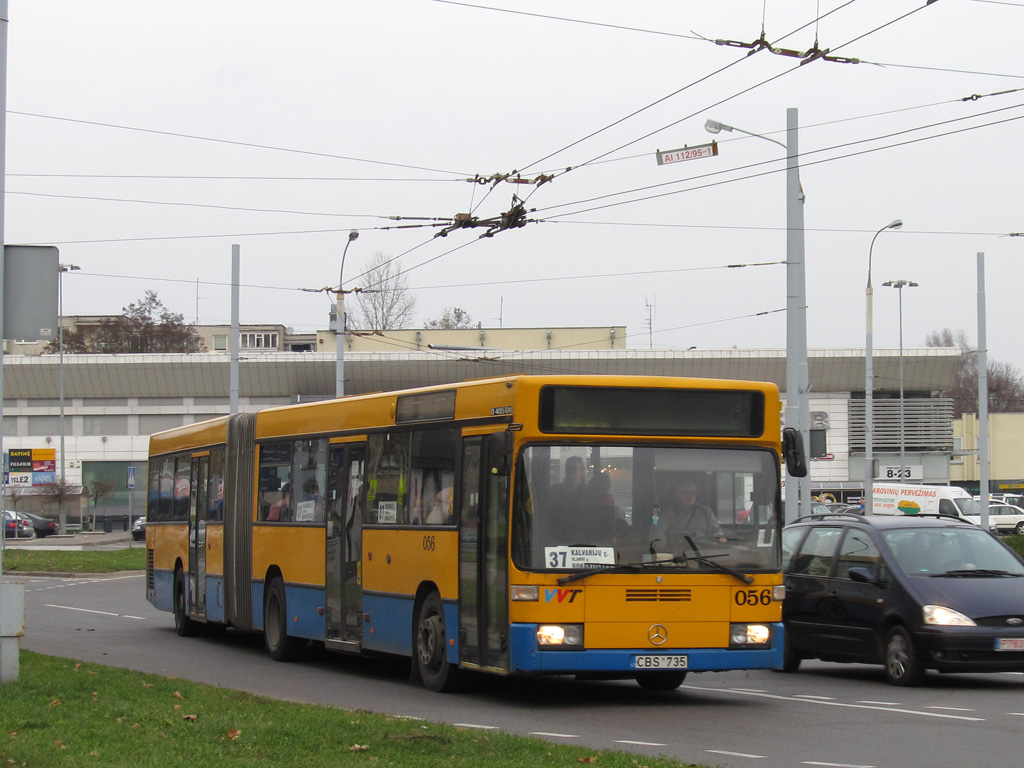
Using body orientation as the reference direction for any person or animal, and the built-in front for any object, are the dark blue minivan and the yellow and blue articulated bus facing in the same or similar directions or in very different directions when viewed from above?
same or similar directions

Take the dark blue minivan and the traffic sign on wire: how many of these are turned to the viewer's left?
0

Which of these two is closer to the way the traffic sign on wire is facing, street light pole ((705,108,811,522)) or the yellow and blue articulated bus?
the yellow and blue articulated bus

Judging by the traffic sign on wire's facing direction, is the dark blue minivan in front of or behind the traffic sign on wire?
in front

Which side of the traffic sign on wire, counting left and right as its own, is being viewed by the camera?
front

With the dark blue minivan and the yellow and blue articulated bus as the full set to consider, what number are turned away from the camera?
0

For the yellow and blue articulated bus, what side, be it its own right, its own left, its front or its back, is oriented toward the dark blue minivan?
left

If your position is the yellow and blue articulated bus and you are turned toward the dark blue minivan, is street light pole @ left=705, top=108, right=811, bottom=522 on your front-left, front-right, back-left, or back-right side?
front-left

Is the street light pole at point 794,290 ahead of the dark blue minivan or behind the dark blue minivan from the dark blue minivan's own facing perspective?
behind

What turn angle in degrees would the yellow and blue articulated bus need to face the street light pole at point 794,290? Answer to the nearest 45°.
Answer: approximately 135° to its left

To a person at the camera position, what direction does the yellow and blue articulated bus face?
facing the viewer and to the right of the viewer

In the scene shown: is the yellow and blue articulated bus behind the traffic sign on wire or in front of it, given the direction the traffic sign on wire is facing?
in front
